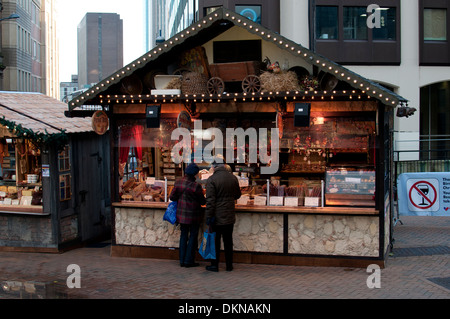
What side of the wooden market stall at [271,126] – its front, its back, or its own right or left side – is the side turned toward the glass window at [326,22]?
back

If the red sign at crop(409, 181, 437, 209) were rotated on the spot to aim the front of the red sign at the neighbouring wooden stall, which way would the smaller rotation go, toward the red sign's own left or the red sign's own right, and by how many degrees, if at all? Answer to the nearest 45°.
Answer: approximately 90° to the red sign's own right

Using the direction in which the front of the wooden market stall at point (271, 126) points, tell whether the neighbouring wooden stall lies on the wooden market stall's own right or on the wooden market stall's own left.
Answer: on the wooden market stall's own right

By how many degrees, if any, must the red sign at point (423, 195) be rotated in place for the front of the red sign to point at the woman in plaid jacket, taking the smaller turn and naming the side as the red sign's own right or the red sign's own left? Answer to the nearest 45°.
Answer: approximately 45° to the red sign's own right

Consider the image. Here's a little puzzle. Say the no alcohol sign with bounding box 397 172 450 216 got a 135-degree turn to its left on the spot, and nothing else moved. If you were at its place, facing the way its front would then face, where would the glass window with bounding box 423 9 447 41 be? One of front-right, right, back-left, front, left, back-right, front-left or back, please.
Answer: front-left

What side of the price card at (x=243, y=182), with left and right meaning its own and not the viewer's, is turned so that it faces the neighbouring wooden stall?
right

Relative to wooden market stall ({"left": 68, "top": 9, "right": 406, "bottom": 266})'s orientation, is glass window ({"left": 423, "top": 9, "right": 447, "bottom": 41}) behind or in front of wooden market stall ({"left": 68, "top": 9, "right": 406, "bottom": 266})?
behind

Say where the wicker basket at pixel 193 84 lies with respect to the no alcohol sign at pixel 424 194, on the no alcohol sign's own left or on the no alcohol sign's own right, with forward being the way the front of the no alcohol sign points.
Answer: on the no alcohol sign's own right
